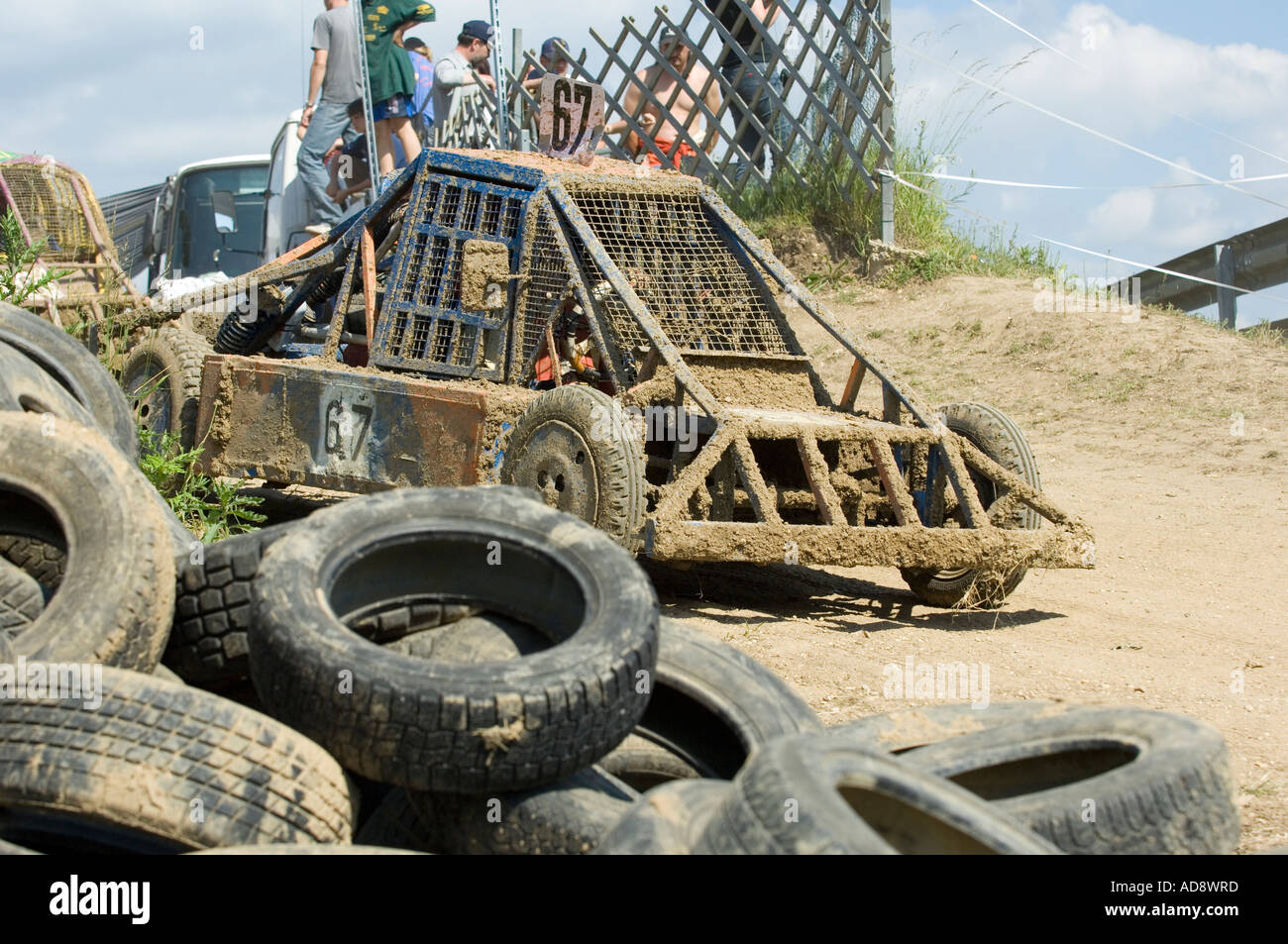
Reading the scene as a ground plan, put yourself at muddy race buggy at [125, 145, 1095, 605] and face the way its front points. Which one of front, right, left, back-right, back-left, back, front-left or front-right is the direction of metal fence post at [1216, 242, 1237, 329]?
left

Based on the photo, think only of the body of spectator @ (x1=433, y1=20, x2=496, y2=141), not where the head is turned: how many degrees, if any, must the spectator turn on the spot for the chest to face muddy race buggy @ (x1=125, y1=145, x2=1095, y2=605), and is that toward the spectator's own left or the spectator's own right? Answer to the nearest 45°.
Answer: approximately 90° to the spectator's own right

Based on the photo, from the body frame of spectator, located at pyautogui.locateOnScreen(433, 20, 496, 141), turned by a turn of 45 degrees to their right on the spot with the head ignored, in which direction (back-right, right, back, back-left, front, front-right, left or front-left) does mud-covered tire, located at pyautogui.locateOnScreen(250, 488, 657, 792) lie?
front-right

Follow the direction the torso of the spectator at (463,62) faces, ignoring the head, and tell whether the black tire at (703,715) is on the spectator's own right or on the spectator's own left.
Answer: on the spectator's own right

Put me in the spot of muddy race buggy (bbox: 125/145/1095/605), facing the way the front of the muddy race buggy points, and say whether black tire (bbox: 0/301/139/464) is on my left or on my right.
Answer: on my right

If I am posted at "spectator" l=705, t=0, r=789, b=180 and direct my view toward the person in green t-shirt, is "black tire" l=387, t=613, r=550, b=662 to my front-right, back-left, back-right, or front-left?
front-left

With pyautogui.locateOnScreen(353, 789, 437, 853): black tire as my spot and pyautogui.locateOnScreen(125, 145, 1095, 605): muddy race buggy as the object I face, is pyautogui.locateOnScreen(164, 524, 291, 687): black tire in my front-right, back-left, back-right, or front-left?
front-left

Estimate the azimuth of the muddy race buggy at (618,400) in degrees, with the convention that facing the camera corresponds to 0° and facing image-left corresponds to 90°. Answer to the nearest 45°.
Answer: approximately 315°

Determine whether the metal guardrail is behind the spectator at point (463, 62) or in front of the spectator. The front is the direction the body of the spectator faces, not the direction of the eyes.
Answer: in front

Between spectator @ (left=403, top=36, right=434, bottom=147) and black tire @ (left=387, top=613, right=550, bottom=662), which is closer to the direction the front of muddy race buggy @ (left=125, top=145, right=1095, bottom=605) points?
the black tire

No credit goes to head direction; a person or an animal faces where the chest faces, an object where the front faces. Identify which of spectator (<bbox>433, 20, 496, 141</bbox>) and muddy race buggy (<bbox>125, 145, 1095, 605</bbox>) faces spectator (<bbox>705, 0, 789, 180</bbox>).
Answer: spectator (<bbox>433, 20, 496, 141</bbox>)

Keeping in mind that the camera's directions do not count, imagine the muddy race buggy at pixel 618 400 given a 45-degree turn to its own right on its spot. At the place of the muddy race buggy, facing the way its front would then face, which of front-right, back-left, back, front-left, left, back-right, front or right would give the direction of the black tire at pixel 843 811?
front

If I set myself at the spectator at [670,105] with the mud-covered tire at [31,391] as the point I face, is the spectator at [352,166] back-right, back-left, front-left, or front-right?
front-right

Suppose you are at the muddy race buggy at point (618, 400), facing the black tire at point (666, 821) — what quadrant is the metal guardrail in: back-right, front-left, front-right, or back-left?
back-left

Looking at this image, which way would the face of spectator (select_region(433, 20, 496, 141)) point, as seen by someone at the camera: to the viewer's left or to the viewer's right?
to the viewer's right

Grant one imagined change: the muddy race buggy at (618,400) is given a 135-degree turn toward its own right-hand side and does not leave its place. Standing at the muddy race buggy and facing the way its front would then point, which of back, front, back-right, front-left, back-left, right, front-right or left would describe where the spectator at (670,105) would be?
right

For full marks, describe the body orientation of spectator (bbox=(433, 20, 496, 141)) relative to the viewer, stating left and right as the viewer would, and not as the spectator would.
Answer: facing to the right of the viewer

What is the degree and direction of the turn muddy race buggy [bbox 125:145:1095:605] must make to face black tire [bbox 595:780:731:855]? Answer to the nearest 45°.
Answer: approximately 45° to its right

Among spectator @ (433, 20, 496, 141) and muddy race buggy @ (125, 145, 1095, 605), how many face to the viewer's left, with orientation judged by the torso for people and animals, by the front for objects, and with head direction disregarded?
0
